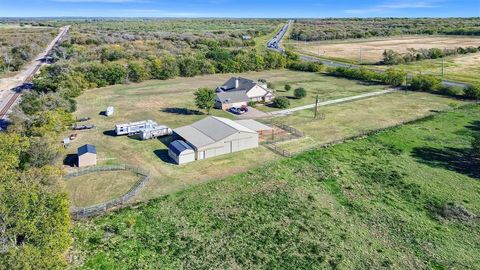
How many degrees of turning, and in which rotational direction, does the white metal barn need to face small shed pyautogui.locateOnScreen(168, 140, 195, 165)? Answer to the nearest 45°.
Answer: approximately 90° to its right

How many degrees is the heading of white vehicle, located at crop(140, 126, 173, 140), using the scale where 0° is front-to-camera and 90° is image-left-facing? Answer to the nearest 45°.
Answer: approximately 270°

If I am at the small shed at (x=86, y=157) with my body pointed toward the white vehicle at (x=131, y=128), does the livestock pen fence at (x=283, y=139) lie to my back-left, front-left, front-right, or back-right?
front-right

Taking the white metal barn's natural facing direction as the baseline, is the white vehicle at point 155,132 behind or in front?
behind

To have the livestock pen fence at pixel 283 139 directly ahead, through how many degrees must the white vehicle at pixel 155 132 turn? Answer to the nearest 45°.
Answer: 0° — it already faces it

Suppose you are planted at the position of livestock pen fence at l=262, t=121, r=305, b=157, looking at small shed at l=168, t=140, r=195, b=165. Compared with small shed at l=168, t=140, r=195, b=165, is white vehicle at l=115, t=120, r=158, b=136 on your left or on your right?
right

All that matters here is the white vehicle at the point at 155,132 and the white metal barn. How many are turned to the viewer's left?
0

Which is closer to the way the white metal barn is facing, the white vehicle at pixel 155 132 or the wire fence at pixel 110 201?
the wire fence

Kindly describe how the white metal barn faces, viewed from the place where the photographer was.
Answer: facing the viewer and to the right of the viewer
